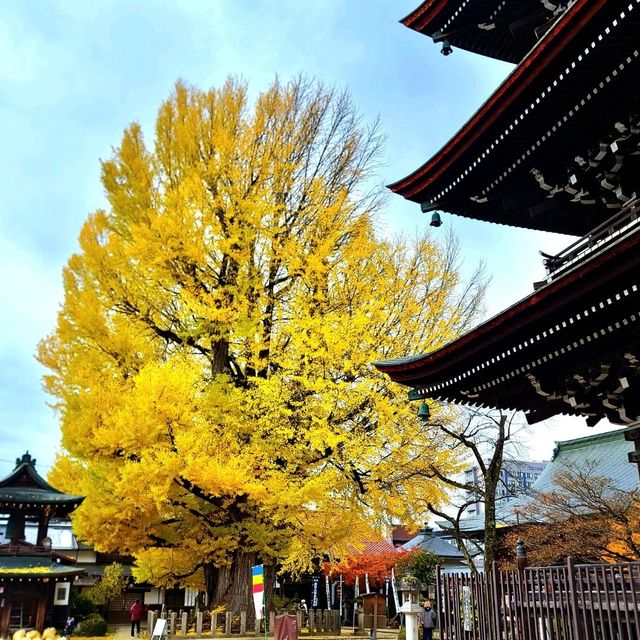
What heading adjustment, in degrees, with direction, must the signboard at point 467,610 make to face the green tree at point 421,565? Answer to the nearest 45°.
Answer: approximately 180°

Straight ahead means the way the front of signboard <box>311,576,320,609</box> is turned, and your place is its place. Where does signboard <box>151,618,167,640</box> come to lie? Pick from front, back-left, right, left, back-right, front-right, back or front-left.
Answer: front

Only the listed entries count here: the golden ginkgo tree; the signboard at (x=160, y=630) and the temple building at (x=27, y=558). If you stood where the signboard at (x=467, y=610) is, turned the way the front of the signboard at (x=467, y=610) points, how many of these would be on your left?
0

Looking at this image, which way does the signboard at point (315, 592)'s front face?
toward the camera

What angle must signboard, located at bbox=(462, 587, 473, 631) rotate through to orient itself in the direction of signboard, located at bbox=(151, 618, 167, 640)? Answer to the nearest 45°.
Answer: approximately 135° to its right

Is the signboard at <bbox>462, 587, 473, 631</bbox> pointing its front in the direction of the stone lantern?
no

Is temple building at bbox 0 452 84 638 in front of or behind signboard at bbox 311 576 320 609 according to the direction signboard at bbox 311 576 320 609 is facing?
in front

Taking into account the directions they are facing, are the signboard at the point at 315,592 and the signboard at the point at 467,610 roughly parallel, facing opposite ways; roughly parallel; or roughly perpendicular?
roughly parallel

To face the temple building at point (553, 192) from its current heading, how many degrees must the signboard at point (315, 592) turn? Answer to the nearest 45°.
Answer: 0° — it already faces it

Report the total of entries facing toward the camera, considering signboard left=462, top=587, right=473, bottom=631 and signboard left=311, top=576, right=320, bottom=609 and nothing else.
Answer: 2

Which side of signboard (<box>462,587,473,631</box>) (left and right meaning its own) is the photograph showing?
front
